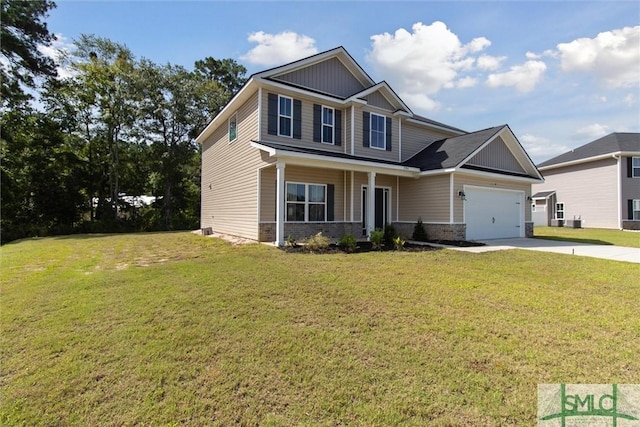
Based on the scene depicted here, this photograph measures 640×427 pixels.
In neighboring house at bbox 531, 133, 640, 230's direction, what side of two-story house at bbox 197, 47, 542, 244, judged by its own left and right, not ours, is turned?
left

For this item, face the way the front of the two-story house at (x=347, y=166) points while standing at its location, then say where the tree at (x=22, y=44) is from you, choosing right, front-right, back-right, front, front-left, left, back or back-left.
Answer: back-right

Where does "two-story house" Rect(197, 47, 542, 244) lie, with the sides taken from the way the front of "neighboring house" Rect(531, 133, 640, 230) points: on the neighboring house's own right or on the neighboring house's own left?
on the neighboring house's own right

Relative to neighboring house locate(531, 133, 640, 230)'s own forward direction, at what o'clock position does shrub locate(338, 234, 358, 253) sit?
The shrub is roughly at 2 o'clock from the neighboring house.

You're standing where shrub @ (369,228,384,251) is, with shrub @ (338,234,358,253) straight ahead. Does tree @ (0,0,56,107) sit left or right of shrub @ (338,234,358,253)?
right

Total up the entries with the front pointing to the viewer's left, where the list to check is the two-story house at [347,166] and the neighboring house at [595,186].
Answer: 0

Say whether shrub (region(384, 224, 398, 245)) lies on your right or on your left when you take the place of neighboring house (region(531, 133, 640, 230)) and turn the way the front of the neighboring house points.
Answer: on your right
